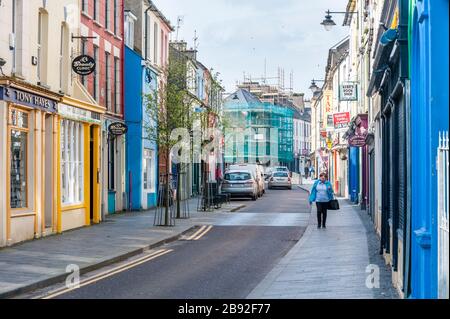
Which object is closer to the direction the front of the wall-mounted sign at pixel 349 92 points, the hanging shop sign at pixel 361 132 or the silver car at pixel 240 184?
the hanging shop sign

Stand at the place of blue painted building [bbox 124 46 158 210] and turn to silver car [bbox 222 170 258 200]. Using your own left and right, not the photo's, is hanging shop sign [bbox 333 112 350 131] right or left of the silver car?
right
